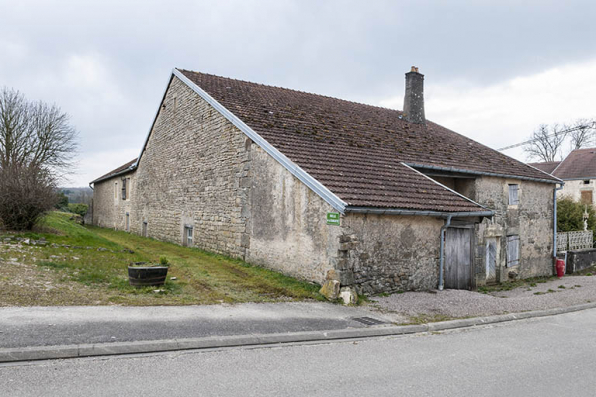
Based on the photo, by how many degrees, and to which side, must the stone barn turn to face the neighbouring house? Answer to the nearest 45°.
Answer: approximately 90° to its left

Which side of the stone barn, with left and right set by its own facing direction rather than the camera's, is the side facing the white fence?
left

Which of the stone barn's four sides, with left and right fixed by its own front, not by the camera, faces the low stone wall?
left

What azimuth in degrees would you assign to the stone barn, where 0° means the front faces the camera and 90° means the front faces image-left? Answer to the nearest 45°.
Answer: approximately 315°
